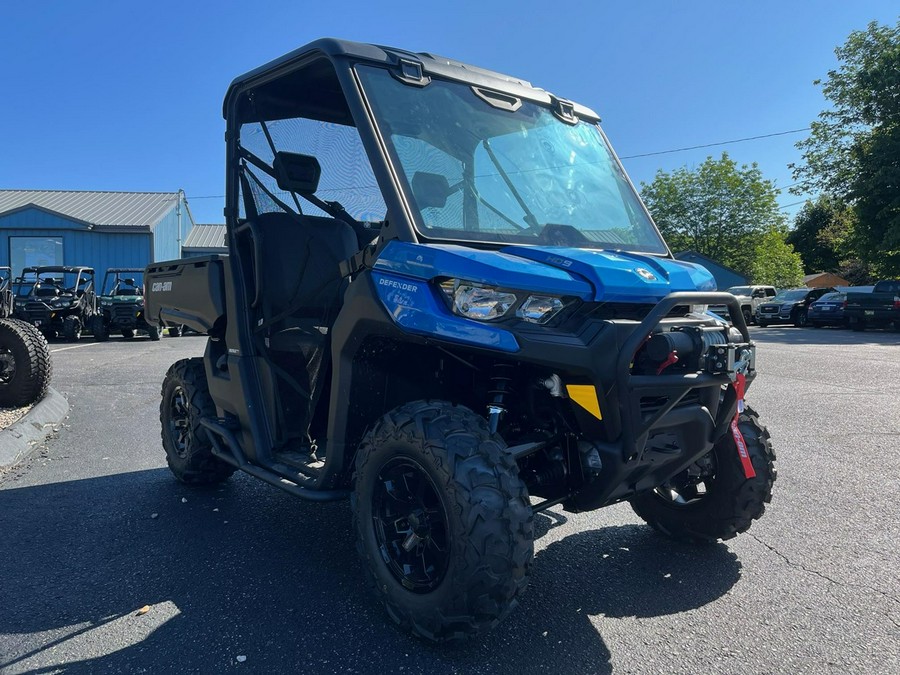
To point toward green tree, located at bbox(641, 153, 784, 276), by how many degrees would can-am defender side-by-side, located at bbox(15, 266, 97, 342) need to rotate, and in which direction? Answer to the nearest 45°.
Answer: approximately 135° to its left

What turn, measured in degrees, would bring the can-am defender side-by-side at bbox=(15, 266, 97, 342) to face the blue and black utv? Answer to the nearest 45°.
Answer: approximately 45° to its left

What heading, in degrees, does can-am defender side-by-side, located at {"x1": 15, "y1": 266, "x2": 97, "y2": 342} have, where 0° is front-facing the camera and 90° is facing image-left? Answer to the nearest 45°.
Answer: approximately 45°

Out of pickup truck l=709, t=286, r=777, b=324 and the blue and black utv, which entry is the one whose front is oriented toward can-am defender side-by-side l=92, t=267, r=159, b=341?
the pickup truck

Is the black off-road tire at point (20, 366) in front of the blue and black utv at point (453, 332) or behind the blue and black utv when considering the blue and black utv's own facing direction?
behind

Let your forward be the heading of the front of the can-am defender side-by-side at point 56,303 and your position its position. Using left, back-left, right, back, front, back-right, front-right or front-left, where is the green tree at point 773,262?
back-left

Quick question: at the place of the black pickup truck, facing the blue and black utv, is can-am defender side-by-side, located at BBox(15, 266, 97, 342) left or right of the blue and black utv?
right

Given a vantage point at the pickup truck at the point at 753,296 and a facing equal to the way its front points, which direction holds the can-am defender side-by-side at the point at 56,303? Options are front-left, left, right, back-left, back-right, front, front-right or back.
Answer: front

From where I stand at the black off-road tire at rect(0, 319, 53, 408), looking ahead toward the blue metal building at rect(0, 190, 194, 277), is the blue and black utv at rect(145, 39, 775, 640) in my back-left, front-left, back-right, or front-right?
back-right

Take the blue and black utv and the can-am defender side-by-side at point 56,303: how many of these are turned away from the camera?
0

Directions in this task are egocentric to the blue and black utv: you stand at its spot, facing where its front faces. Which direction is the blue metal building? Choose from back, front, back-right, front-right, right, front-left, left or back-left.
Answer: back

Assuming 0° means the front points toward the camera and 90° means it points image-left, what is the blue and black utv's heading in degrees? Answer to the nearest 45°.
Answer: approximately 315°

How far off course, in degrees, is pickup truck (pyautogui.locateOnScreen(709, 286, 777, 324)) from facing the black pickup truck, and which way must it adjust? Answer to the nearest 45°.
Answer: approximately 90° to its left

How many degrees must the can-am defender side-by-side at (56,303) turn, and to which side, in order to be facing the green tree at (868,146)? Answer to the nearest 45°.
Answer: approximately 135° to its left

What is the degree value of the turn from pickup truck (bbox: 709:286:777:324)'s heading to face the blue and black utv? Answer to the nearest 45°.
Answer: approximately 45° to its left

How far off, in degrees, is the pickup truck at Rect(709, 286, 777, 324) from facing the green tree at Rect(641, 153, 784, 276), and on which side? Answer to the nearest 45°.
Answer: approximately 135° to its right
